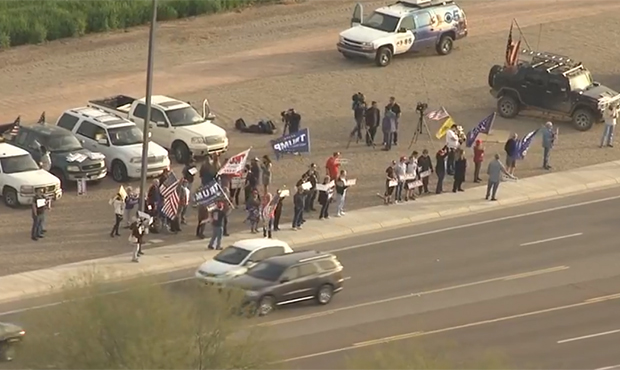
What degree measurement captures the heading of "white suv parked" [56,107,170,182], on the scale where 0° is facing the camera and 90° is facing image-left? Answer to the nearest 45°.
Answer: approximately 315°

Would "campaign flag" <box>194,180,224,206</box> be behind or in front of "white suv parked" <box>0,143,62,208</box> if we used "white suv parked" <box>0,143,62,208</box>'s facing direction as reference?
in front

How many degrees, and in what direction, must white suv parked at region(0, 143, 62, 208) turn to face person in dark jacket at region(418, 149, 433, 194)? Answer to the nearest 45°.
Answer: approximately 45° to its left

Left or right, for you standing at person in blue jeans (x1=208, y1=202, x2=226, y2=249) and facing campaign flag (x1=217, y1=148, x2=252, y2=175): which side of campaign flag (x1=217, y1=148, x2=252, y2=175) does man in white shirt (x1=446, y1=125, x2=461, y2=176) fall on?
right

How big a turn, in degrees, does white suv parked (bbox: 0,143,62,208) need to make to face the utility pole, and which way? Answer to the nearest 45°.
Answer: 0° — it already faces it

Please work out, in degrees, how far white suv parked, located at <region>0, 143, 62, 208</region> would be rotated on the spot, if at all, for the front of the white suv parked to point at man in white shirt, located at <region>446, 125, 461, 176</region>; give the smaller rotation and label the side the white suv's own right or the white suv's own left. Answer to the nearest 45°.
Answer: approximately 45° to the white suv's own left

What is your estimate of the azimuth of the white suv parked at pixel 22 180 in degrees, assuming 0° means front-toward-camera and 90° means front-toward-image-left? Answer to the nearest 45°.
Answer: approximately 315°

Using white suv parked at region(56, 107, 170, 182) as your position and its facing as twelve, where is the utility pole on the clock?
The utility pole is roughly at 1 o'clock from the white suv parked.
